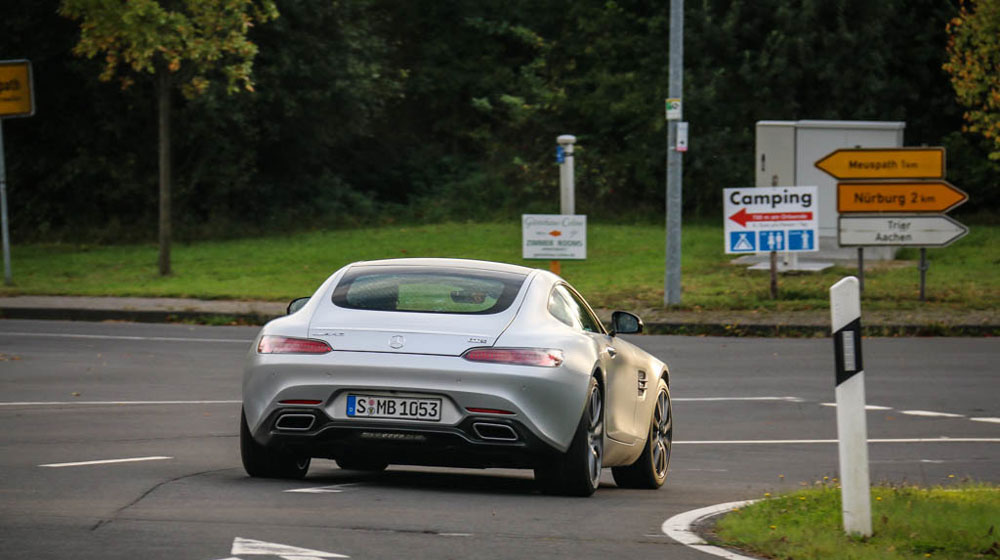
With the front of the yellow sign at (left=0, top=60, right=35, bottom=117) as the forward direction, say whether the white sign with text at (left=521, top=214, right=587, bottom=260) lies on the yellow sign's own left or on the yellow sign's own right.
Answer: on the yellow sign's own left

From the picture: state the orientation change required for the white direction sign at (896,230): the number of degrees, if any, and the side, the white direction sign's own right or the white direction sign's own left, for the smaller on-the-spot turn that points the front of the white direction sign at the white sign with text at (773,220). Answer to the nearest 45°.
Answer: approximately 90° to the white direction sign's own right

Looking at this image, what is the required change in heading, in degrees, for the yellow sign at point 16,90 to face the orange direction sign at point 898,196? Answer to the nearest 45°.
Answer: approximately 45° to its left

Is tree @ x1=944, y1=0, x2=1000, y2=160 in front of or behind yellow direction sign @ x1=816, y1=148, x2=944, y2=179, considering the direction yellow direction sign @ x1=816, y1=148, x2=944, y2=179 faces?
behind

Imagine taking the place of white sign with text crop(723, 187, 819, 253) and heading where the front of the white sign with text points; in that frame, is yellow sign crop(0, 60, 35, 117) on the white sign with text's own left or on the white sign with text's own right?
on the white sign with text's own right

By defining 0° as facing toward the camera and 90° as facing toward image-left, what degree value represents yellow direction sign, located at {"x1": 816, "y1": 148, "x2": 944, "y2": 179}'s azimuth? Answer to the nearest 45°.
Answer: approximately 0°

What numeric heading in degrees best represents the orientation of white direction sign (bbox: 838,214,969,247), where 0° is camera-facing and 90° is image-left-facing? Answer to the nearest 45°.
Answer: approximately 0°

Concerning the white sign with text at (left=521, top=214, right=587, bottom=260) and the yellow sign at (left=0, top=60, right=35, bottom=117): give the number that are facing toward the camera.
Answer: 2
